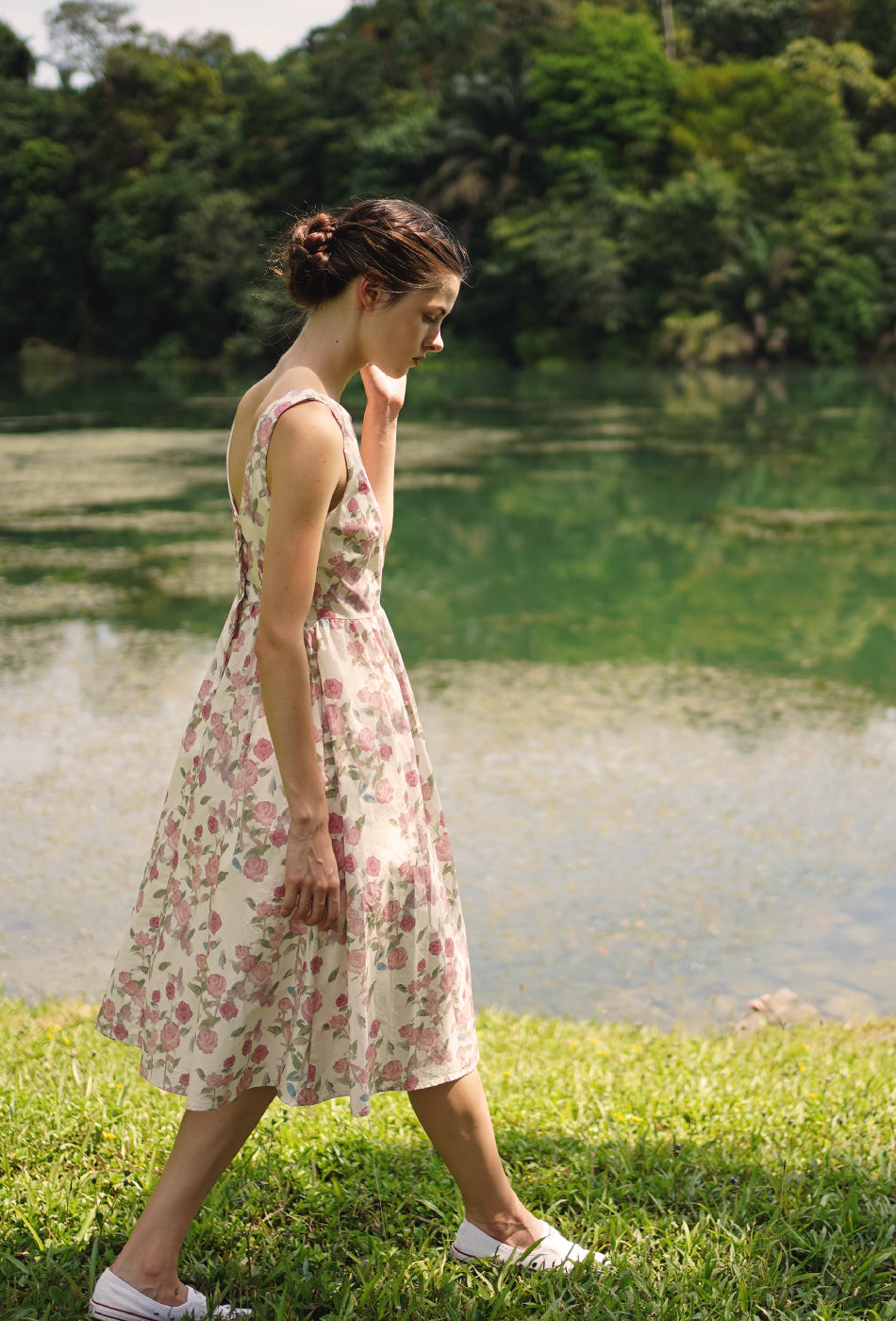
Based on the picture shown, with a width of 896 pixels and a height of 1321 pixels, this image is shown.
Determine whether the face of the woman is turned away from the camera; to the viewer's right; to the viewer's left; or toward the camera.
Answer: to the viewer's right

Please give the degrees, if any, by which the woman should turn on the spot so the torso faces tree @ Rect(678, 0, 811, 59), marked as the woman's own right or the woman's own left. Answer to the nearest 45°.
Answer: approximately 90° to the woman's own left

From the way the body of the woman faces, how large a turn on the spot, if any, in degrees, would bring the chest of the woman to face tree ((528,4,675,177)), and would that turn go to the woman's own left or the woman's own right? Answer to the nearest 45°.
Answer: approximately 90° to the woman's own left

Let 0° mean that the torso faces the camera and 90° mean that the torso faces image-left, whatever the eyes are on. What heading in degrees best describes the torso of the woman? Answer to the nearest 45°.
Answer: approximately 270°

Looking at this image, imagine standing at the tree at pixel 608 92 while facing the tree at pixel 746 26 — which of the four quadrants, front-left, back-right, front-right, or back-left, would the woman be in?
back-right
